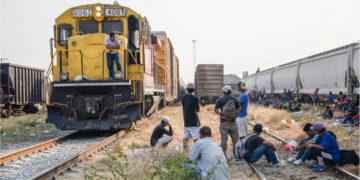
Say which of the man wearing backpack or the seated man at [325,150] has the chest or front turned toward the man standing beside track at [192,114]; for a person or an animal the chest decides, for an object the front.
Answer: the seated man

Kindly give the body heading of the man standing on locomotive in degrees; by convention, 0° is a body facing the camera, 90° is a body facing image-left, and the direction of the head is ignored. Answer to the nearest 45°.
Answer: approximately 0°

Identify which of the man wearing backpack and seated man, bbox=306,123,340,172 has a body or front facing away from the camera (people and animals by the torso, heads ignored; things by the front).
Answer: the man wearing backpack

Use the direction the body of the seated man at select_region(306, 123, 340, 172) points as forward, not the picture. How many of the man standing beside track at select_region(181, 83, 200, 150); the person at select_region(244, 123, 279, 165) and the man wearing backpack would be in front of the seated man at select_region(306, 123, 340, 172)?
3

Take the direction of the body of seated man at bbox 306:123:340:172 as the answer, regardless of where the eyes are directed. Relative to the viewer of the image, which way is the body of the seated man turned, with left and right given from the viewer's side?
facing to the left of the viewer

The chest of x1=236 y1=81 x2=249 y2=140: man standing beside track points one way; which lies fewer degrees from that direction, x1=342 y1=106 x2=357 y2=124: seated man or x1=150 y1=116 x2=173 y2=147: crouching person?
the crouching person

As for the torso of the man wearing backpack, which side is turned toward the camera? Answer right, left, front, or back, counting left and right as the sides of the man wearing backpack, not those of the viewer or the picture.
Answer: back
